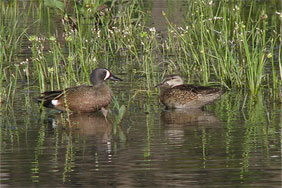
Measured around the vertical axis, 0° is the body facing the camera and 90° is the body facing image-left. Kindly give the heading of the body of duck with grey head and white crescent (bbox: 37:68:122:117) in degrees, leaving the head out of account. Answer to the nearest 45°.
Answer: approximately 270°

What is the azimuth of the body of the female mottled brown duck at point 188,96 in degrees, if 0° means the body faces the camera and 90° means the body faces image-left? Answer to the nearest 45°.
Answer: approximately 90°
